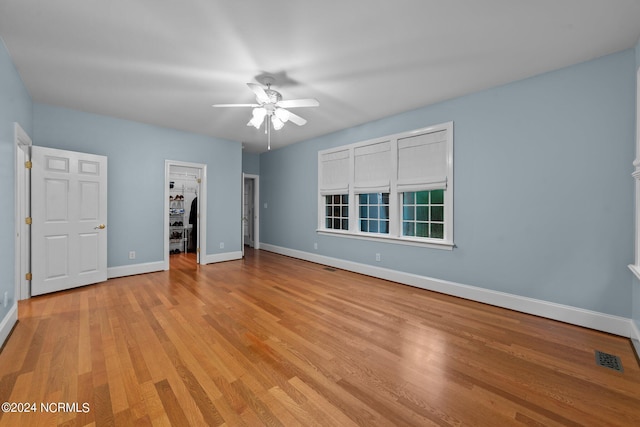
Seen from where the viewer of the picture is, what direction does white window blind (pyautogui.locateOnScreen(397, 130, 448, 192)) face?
facing the viewer and to the left of the viewer

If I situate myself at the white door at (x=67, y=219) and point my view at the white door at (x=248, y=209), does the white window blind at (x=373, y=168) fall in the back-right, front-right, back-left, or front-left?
front-right

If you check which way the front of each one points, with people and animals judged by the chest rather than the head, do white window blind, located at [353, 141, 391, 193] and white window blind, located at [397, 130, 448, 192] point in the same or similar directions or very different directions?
same or similar directions

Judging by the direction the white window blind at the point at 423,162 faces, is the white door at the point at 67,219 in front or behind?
in front

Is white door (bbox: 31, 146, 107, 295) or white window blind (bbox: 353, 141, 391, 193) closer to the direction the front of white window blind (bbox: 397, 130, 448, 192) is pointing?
the white door

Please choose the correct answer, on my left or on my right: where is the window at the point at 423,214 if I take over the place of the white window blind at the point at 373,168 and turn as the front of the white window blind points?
on my left

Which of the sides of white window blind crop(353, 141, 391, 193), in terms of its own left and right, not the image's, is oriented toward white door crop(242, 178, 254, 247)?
right

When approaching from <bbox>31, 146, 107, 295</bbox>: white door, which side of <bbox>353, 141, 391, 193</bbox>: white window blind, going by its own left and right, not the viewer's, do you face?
front

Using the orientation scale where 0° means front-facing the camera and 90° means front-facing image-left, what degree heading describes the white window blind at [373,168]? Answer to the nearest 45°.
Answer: approximately 45°

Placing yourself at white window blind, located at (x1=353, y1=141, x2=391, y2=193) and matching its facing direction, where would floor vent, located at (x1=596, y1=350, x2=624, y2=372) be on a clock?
The floor vent is roughly at 9 o'clock from the white window blind.

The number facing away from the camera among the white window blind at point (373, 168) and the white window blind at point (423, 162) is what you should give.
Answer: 0
